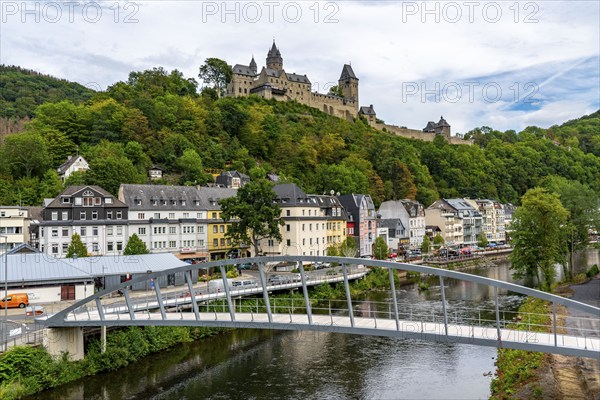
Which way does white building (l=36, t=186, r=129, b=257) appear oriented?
toward the camera

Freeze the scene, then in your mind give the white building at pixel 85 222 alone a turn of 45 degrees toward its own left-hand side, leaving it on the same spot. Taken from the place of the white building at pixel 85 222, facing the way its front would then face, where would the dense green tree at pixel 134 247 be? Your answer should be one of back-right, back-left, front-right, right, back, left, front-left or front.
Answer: front

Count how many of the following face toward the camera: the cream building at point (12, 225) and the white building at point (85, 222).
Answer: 2

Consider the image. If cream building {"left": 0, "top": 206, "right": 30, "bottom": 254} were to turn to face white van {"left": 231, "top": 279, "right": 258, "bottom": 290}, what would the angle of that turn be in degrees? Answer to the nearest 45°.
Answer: approximately 45° to its left

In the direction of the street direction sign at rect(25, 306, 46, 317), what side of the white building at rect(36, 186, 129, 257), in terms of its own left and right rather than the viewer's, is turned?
front

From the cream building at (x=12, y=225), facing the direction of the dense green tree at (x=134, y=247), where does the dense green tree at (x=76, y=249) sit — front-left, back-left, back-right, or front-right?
front-right

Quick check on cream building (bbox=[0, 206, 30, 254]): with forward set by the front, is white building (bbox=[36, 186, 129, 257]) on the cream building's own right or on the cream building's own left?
on the cream building's own left

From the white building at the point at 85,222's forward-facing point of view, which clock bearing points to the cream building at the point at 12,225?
the cream building at the point at 12,225 is roughly at 4 o'clock from the white building at the point at 85,222.

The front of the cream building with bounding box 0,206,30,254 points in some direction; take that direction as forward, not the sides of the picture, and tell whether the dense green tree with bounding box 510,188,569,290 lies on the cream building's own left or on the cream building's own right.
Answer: on the cream building's own left

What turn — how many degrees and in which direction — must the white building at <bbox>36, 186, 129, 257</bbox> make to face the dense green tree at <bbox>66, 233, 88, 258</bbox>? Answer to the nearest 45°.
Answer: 0° — it already faces it

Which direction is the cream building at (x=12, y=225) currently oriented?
toward the camera

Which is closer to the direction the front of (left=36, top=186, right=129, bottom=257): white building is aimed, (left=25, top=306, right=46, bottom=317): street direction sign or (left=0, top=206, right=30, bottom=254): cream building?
the street direction sign

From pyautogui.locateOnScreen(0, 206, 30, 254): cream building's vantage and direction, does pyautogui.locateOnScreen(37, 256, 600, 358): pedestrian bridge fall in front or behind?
in front

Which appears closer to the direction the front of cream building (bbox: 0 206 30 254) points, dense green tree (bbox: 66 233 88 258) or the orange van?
the orange van

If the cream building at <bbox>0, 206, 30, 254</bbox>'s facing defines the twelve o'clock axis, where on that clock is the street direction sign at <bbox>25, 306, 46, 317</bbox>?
The street direction sign is roughly at 12 o'clock from the cream building.

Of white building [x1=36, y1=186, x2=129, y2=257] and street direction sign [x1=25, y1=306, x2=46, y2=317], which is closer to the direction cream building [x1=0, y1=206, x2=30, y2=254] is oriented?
the street direction sign
